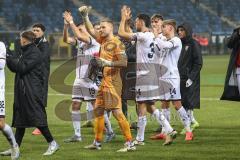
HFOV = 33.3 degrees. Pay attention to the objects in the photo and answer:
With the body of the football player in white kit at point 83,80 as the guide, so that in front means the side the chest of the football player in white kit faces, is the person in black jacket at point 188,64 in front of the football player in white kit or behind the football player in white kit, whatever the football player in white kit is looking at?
behind

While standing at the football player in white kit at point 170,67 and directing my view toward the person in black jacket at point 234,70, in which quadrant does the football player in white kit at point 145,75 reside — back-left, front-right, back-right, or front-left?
back-right

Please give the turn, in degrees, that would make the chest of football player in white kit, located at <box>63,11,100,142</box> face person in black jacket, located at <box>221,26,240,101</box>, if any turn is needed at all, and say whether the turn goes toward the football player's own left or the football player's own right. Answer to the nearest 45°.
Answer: approximately 135° to the football player's own left

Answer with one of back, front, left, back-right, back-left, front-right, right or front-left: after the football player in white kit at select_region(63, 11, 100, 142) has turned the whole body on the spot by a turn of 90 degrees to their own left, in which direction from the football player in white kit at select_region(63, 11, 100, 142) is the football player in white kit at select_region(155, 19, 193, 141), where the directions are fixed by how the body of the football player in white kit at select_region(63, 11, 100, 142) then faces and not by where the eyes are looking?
front-left

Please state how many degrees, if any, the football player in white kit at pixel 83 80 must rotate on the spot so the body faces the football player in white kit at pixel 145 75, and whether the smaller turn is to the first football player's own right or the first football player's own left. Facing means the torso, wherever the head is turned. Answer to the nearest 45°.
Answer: approximately 90° to the first football player's own left

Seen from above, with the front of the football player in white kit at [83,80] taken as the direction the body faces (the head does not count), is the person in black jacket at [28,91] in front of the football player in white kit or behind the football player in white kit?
in front
